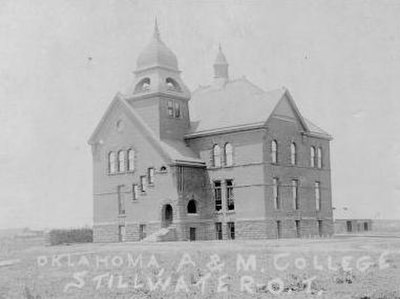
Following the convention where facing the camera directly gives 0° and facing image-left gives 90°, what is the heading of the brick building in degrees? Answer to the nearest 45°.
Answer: approximately 45°
